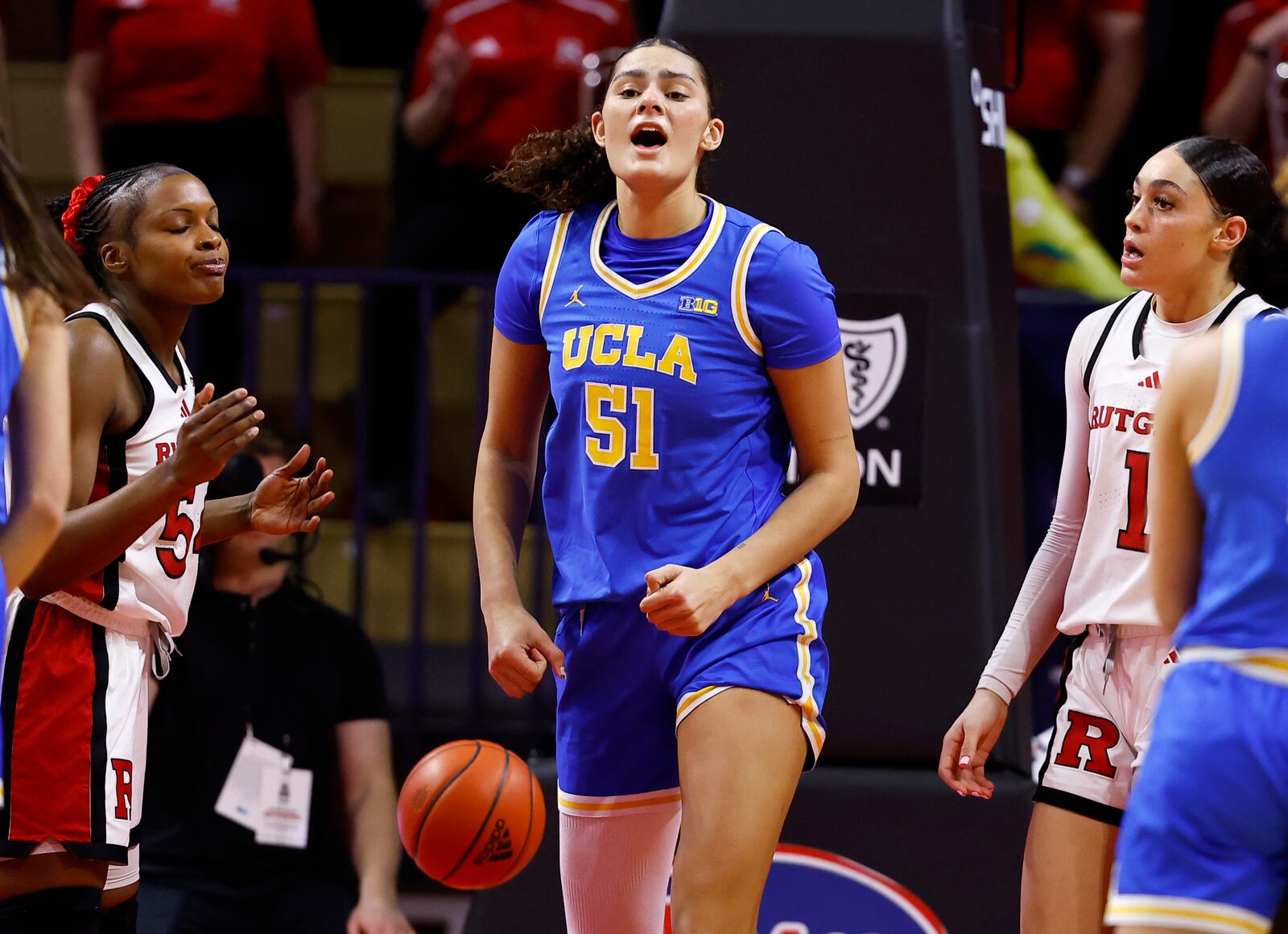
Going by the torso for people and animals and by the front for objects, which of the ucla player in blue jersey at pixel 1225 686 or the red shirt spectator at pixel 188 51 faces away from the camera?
the ucla player in blue jersey

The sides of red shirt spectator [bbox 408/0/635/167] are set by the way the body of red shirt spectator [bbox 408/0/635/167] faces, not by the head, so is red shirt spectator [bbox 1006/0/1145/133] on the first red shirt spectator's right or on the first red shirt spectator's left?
on the first red shirt spectator's left

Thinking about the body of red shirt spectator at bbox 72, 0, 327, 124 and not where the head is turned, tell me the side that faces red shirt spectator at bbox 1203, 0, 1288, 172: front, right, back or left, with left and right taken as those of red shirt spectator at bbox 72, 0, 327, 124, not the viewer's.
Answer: left

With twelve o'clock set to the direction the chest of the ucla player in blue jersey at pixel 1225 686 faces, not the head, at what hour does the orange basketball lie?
The orange basketball is roughly at 10 o'clock from the ucla player in blue jersey.

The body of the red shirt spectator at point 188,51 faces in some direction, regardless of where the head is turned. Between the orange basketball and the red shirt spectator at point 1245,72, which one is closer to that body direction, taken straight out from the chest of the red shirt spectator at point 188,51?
the orange basketball

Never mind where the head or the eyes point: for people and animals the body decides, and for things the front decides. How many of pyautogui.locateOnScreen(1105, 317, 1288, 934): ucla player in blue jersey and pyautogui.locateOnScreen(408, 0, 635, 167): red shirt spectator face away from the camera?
1

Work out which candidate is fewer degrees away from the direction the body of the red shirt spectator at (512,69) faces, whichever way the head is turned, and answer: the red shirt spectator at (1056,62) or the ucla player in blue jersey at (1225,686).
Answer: the ucla player in blue jersey

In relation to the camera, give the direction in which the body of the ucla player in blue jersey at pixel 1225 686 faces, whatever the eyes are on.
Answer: away from the camera

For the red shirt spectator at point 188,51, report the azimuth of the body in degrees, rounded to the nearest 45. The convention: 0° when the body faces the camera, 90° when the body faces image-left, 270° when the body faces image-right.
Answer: approximately 0°
